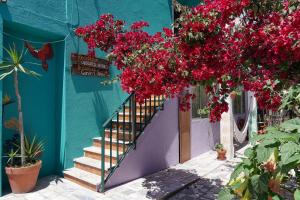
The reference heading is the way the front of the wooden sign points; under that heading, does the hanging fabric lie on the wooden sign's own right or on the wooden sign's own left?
on the wooden sign's own left

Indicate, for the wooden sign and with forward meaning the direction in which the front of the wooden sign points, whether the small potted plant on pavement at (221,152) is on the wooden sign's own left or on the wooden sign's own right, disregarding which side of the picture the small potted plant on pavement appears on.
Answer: on the wooden sign's own left

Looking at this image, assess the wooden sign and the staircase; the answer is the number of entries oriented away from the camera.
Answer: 0

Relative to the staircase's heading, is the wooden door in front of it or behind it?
behind

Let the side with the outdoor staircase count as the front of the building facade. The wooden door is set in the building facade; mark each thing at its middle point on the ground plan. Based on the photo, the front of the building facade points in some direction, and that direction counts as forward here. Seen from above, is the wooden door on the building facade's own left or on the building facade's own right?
on the building facade's own left

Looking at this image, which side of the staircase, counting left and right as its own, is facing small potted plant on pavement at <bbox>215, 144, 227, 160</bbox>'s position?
back

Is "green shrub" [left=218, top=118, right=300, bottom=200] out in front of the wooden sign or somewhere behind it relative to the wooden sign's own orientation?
in front

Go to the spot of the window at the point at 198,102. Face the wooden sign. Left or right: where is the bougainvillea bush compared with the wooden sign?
left

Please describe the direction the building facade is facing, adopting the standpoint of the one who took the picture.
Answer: facing the viewer and to the right of the viewer

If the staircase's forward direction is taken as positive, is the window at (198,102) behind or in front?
behind

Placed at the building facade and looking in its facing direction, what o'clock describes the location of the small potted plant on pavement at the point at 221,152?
The small potted plant on pavement is roughly at 10 o'clock from the building facade.

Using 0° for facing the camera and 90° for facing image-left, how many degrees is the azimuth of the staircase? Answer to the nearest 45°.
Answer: approximately 45°

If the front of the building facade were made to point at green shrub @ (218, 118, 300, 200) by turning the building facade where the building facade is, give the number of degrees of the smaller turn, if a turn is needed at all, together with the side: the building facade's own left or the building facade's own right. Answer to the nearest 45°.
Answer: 0° — it already faces it

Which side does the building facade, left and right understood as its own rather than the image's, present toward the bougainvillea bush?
front
